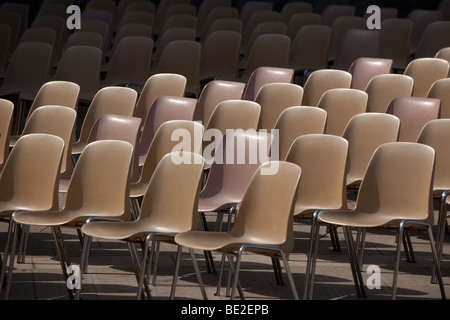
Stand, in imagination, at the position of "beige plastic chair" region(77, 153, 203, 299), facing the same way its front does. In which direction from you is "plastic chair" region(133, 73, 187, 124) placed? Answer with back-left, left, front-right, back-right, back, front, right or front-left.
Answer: back-right

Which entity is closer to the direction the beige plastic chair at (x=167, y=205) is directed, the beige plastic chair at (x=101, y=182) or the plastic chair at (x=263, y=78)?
the beige plastic chair

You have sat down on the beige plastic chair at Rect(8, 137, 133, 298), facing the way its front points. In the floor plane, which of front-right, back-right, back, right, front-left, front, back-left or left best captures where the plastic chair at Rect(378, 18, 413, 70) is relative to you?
back

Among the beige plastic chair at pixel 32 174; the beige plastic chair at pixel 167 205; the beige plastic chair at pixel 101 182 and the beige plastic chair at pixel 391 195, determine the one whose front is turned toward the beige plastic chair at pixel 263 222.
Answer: the beige plastic chair at pixel 391 195

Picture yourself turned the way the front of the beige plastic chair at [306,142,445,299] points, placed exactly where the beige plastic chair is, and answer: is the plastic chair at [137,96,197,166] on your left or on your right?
on your right

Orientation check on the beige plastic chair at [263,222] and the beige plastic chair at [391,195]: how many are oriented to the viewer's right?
0

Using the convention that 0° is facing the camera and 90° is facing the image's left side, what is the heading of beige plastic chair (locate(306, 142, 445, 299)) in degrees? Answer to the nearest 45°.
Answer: approximately 45°

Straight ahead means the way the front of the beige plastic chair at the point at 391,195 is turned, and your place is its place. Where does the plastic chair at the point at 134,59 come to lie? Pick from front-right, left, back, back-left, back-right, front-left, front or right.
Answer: right

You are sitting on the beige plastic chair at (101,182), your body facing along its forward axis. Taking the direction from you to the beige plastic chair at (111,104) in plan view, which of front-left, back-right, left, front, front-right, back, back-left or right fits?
back-right

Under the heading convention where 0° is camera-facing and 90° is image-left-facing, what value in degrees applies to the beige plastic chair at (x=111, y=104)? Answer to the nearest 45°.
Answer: approximately 45°

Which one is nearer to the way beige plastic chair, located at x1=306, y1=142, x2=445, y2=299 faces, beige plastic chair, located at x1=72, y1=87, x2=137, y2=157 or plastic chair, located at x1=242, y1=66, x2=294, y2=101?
the beige plastic chair

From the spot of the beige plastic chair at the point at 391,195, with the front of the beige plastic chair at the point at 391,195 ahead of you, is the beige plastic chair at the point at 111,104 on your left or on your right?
on your right
